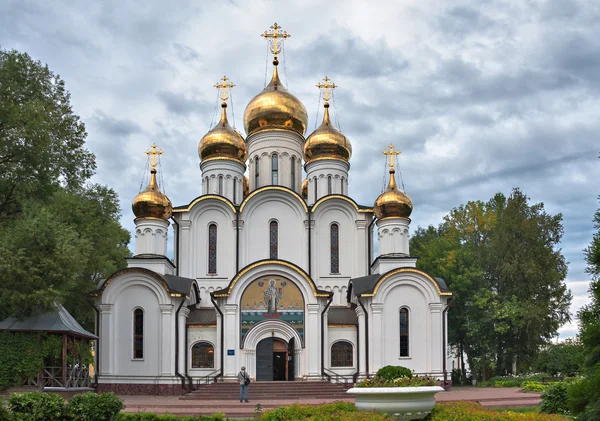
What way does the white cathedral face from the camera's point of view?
toward the camera

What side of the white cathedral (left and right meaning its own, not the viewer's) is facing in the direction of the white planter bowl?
front
